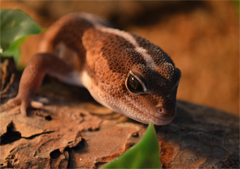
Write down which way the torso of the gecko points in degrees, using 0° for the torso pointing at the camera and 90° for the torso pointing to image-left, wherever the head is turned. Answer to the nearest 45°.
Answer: approximately 315°

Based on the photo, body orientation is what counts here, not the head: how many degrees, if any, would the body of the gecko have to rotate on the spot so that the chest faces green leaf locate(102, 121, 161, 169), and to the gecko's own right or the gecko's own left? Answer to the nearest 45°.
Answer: approximately 45° to the gecko's own right
